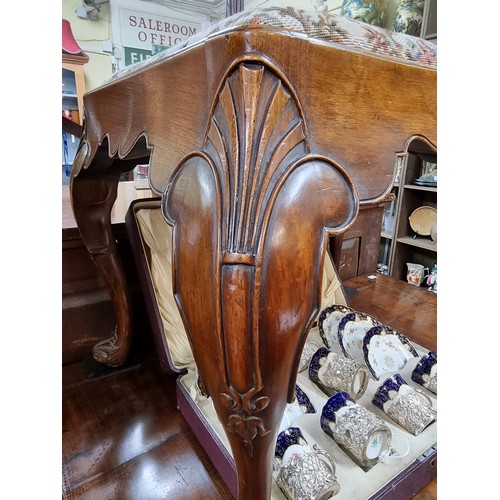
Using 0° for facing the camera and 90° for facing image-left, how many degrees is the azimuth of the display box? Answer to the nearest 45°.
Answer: approximately 315°

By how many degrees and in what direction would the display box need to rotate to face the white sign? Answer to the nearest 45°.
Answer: approximately 180°

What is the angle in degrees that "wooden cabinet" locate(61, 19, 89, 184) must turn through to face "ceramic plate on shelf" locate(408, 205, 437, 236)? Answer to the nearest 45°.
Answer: approximately 45° to its left

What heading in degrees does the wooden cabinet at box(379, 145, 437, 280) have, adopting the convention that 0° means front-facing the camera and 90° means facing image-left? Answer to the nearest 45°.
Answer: approximately 45°

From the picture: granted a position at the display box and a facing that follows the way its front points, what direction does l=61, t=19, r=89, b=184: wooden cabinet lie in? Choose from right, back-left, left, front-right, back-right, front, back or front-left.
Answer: back

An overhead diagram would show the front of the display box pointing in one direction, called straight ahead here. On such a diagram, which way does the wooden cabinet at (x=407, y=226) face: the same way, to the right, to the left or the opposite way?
to the right

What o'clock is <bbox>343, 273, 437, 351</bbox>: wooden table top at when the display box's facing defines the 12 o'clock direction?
The wooden table top is roughly at 9 o'clock from the display box.
